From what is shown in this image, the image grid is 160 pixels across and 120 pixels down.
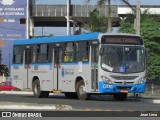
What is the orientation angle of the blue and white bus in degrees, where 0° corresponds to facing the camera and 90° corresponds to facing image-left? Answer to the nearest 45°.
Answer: approximately 315°

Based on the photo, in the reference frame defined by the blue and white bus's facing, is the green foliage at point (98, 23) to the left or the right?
on its left
